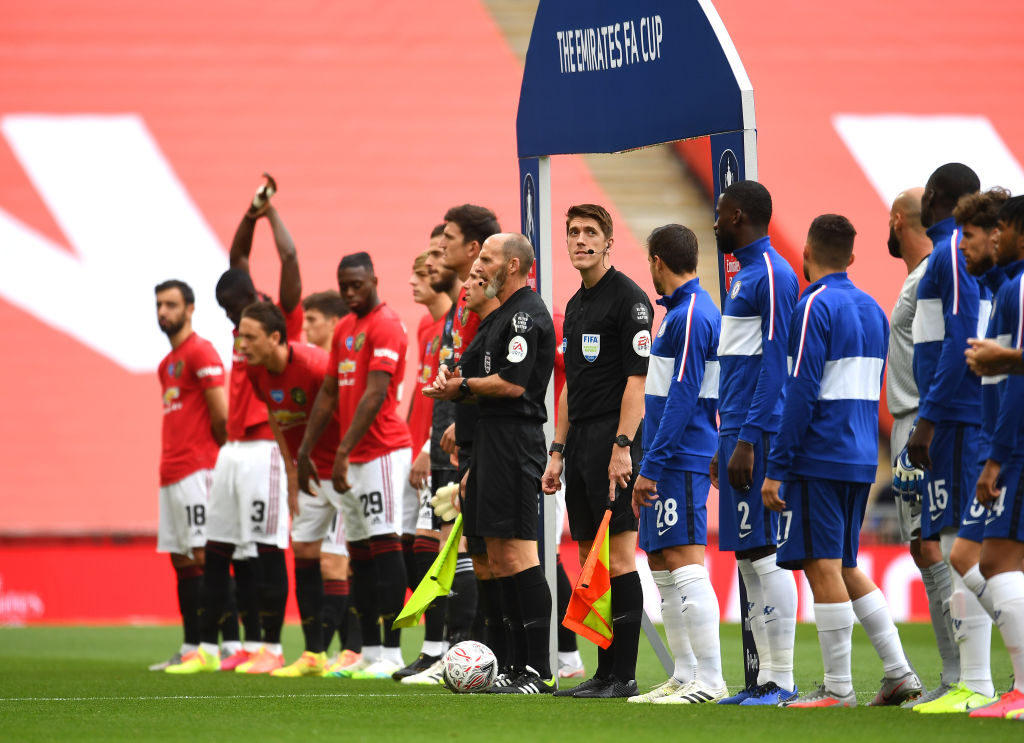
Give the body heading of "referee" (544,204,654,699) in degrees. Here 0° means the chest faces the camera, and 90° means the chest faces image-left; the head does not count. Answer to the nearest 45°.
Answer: approximately 45°

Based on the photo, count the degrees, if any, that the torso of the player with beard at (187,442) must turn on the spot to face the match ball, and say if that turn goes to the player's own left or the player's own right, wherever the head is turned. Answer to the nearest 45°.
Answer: approximately 45° to the player's own left

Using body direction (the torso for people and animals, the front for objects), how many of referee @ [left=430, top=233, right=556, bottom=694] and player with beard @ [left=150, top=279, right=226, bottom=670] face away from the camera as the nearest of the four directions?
0

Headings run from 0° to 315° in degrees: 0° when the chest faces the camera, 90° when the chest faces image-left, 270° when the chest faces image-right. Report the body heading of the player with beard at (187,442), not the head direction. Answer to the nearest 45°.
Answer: approximately 45°

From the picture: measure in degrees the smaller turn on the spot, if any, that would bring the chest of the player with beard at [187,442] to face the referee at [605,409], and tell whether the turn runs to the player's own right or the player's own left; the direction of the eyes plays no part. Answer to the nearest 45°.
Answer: approximately 90° to the player's own left

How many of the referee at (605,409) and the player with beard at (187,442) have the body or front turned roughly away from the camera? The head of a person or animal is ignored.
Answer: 0

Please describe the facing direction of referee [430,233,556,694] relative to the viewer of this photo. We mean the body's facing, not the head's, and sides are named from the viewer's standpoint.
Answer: facing to the left of the viewer

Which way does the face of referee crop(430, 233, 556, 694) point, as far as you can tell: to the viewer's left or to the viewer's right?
to the viewer's left
